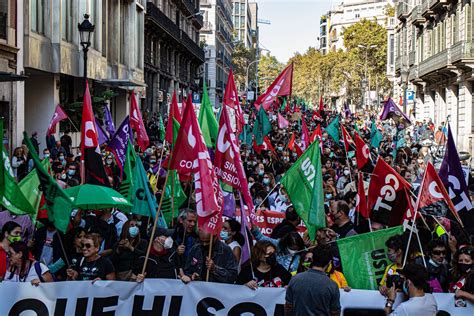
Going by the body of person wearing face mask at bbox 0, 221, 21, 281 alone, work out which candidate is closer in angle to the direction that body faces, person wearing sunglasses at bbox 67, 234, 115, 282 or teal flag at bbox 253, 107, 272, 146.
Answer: the person wearing sunglasses

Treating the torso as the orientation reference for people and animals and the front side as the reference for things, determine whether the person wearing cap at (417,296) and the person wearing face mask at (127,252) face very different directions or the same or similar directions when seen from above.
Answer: very different directions

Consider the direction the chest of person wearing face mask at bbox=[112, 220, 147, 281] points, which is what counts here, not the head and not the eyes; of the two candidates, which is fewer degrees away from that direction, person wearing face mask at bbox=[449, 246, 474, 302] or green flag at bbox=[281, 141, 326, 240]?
the person wearing face mask

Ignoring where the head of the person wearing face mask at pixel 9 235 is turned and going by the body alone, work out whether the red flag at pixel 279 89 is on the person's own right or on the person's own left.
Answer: on the person's own left

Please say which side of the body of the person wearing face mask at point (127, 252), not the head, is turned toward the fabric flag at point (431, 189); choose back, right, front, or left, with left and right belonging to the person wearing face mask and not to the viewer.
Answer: left

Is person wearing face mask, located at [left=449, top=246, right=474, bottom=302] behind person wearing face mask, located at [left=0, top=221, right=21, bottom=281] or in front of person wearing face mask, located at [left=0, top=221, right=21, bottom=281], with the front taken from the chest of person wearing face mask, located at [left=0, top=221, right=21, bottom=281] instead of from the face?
in front

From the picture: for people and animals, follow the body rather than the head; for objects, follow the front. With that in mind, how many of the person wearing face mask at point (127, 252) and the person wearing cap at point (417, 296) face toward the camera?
1

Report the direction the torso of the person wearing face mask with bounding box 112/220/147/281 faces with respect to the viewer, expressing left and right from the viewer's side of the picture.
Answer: facing the viewer

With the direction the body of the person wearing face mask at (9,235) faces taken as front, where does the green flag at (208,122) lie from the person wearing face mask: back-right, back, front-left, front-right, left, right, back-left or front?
left

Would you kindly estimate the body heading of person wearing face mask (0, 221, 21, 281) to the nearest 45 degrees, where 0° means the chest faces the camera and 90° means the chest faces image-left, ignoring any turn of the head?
approximately 315°

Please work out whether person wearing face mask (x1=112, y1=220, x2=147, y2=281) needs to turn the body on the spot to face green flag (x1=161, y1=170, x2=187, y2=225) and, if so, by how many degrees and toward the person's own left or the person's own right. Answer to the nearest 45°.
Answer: approximately 180°

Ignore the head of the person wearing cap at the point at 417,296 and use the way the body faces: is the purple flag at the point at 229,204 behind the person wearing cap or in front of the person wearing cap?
in front

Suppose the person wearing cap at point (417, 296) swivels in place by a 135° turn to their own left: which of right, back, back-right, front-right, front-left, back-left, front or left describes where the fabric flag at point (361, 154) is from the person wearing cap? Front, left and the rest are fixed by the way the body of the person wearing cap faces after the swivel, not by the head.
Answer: back

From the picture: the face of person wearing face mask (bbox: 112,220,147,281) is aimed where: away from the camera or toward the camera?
toward the camera
